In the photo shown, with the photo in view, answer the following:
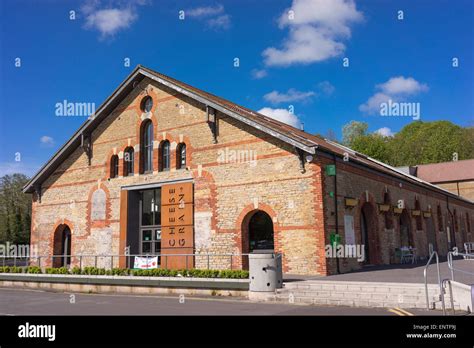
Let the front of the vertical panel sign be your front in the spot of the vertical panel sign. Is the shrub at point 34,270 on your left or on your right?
on your right

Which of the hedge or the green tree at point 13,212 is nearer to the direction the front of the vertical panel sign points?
the hedge

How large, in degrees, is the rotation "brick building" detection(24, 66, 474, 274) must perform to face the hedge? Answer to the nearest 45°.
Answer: approximately 45° to its left

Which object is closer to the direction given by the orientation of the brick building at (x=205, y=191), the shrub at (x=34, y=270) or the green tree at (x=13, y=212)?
the shrub

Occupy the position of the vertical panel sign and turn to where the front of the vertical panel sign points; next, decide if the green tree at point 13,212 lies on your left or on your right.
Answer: on your right

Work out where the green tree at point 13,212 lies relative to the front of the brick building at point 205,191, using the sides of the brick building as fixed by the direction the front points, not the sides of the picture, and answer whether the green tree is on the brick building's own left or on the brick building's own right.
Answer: on the brick building's own right

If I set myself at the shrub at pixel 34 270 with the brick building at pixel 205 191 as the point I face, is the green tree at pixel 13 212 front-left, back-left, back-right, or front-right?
front-left

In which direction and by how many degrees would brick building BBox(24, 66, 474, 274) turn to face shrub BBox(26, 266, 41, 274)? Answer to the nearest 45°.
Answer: approximately 45° to its right

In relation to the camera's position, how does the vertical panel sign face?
facing the viewer and to the left of the viewer

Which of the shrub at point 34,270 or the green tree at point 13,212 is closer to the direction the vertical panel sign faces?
the shrub
